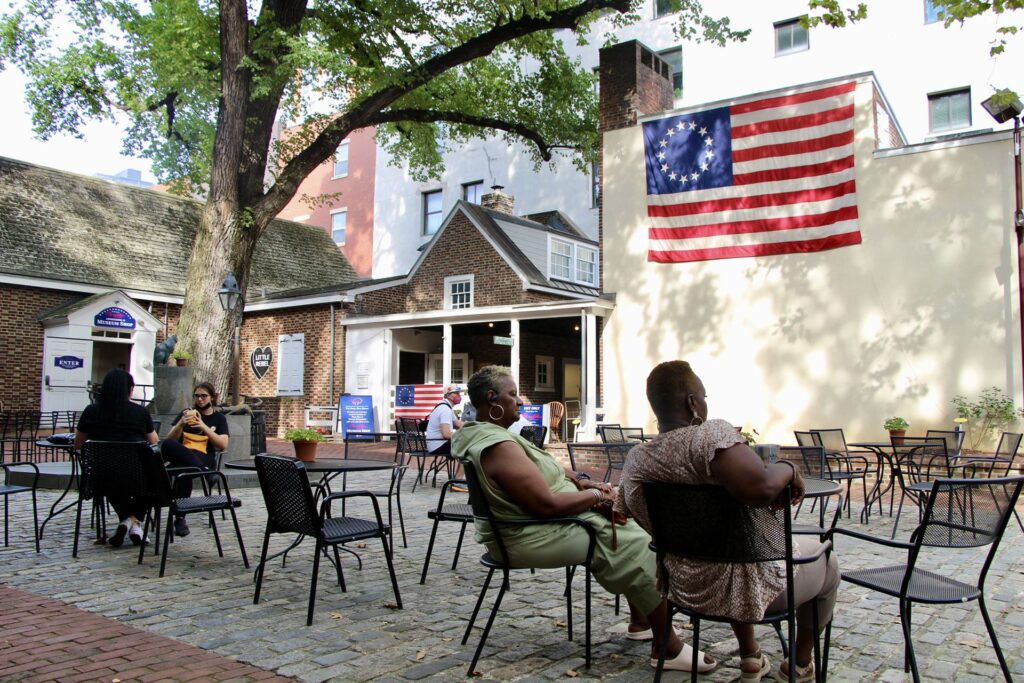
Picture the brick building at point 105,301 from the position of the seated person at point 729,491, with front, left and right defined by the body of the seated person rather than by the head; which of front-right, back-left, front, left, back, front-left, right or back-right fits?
left

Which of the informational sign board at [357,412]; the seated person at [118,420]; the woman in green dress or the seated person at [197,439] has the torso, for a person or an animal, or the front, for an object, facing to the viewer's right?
the woman in green dress

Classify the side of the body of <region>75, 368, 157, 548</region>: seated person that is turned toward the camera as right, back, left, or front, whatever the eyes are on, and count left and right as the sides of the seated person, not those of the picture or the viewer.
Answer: back

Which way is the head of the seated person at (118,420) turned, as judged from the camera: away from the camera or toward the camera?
away from the camera

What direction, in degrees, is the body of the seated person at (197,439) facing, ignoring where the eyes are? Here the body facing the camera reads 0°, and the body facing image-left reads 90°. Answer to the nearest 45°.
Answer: approximately 45°

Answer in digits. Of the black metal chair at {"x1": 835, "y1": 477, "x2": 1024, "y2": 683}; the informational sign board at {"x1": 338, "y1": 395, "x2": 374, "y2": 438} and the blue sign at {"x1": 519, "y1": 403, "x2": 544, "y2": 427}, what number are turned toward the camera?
2

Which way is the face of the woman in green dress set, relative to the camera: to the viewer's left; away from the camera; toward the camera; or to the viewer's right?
to the viewer's right

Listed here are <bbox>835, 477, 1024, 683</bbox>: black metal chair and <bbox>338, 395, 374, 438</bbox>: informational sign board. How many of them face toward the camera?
1
